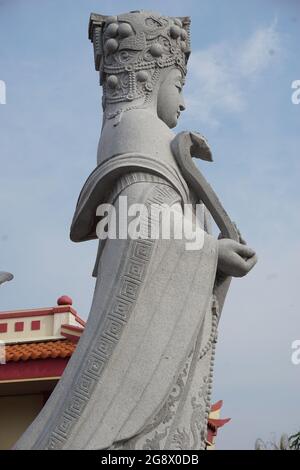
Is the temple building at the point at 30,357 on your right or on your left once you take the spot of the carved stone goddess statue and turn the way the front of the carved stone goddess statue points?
on your left

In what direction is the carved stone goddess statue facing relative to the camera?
to the viewer's right
